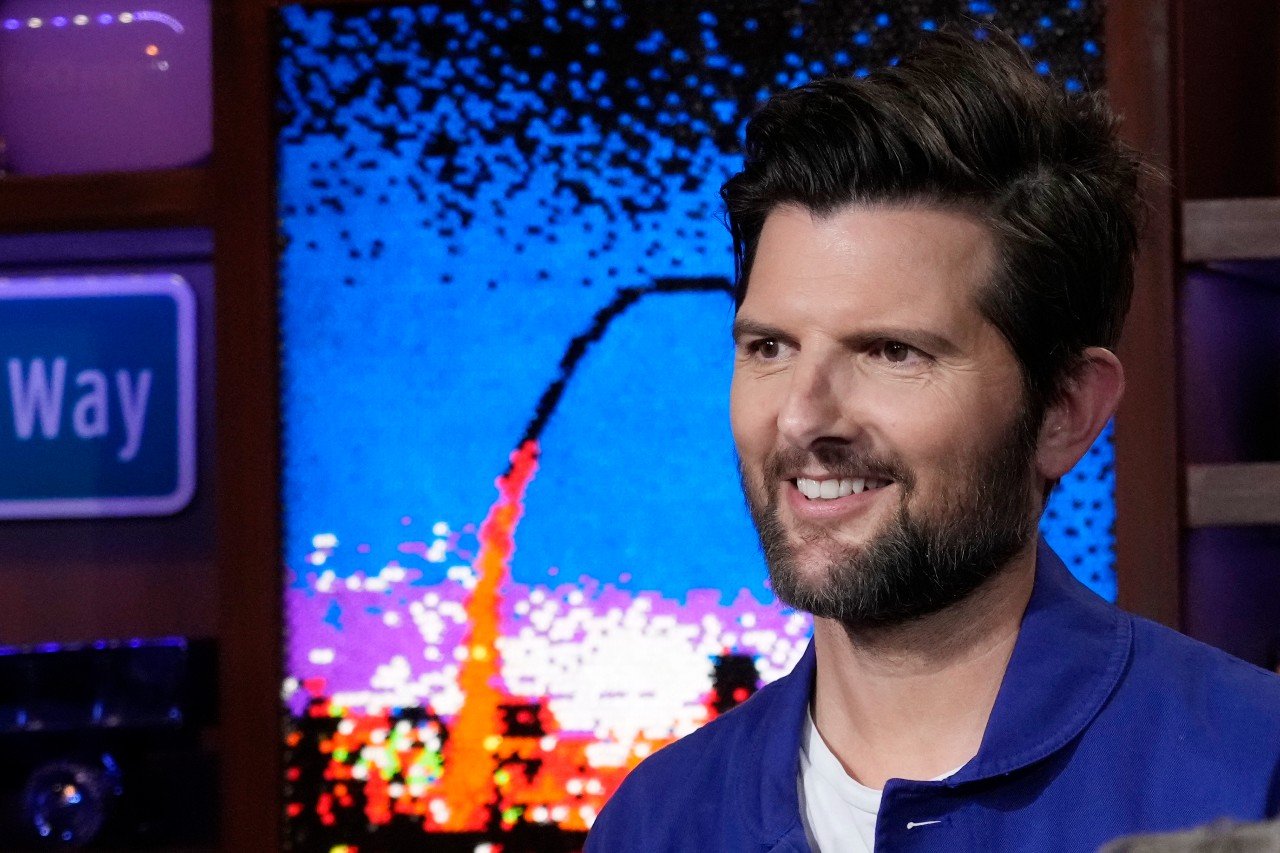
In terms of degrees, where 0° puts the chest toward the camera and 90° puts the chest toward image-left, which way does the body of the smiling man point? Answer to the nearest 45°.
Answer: approximately 45°

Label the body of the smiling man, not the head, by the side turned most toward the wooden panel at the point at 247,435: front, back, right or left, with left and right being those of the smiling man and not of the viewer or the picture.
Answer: right

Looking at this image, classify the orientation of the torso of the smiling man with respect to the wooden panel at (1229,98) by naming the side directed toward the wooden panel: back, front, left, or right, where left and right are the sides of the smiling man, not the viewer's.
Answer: back

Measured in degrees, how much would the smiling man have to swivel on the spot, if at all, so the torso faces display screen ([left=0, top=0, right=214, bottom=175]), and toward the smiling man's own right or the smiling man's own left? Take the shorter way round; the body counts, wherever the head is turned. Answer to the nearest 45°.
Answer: approximately 90° to the smiling man's own right

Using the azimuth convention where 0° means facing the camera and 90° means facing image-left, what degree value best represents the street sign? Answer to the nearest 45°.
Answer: approximately 0°

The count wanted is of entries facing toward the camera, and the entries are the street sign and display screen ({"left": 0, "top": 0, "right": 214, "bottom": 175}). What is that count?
2

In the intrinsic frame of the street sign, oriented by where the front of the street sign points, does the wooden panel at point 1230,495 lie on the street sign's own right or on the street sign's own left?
on the street sign's own left
